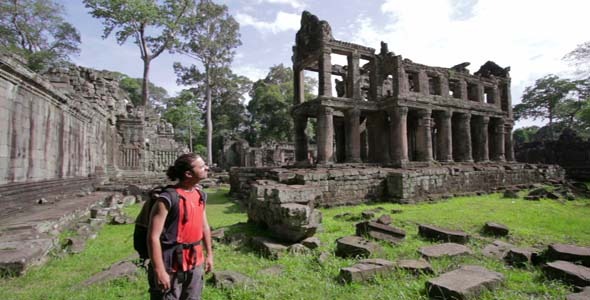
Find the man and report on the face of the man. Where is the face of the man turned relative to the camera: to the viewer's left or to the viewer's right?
to the viewer's right

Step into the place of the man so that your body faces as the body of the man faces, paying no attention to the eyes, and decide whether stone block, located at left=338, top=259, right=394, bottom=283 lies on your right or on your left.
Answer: on your left

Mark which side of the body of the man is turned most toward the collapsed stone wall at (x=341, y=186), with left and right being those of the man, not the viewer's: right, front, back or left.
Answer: left

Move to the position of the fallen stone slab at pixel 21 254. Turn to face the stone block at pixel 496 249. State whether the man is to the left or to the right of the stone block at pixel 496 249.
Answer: right

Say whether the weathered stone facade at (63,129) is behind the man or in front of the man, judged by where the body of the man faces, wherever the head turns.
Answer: behind

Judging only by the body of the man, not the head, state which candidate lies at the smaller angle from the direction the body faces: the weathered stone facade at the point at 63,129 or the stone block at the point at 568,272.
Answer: the stone block

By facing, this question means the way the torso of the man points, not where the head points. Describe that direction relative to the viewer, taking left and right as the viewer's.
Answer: facing the viewer and to the right of the viewer

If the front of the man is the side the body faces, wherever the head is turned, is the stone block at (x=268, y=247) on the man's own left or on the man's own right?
on the man's own left

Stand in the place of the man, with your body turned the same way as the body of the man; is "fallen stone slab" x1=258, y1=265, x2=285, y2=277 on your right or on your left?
on your left

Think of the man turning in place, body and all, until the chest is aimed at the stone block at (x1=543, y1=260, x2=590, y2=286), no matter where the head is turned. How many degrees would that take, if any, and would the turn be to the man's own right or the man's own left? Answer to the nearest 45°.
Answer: approximately 45° to the man's own left

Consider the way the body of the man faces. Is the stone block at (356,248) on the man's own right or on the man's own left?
on the man's own left

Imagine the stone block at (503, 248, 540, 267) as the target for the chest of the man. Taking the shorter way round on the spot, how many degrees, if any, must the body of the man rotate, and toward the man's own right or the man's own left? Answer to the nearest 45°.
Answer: approximately 45° to the man's own left

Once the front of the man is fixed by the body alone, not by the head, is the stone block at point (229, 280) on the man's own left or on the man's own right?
on the man's own left

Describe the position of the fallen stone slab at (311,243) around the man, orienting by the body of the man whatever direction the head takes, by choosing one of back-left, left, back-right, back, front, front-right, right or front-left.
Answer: left
